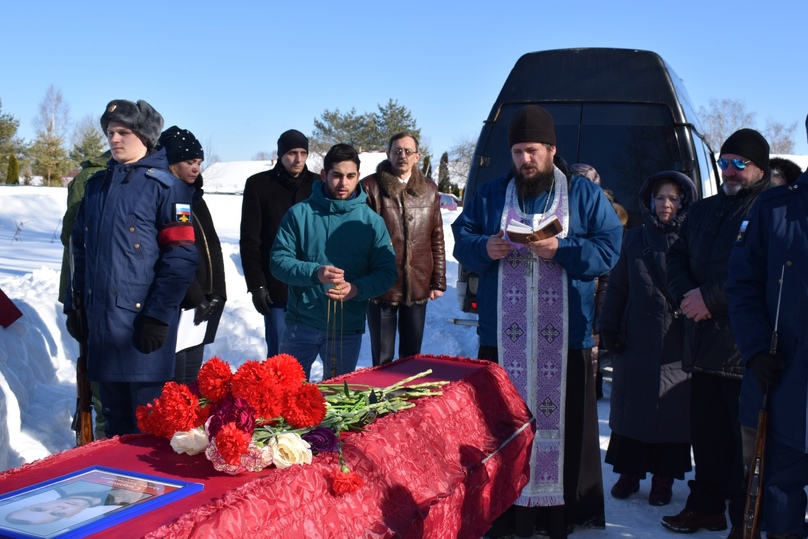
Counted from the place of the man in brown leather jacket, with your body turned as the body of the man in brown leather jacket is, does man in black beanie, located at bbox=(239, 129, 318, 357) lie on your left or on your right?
on your right

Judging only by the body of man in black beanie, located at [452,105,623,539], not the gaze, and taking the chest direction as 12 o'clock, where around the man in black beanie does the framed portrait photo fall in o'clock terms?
The framed portrait photo is roughly at 1 o'clock from the man in black beanie.

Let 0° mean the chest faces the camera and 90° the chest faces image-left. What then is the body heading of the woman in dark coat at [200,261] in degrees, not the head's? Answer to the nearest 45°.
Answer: approximately 315°

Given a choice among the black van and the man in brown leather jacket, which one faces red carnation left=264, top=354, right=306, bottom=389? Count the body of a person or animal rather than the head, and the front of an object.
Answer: the man in brown leather jacket

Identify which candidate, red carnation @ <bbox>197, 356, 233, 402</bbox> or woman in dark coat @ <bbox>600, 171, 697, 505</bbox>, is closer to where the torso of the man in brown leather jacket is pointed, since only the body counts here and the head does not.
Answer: the red carnation

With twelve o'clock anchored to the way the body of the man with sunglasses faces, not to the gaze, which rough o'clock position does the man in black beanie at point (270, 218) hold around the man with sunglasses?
The man in black beanie is roughly at 2 o'clock from the man with sunglasses.
